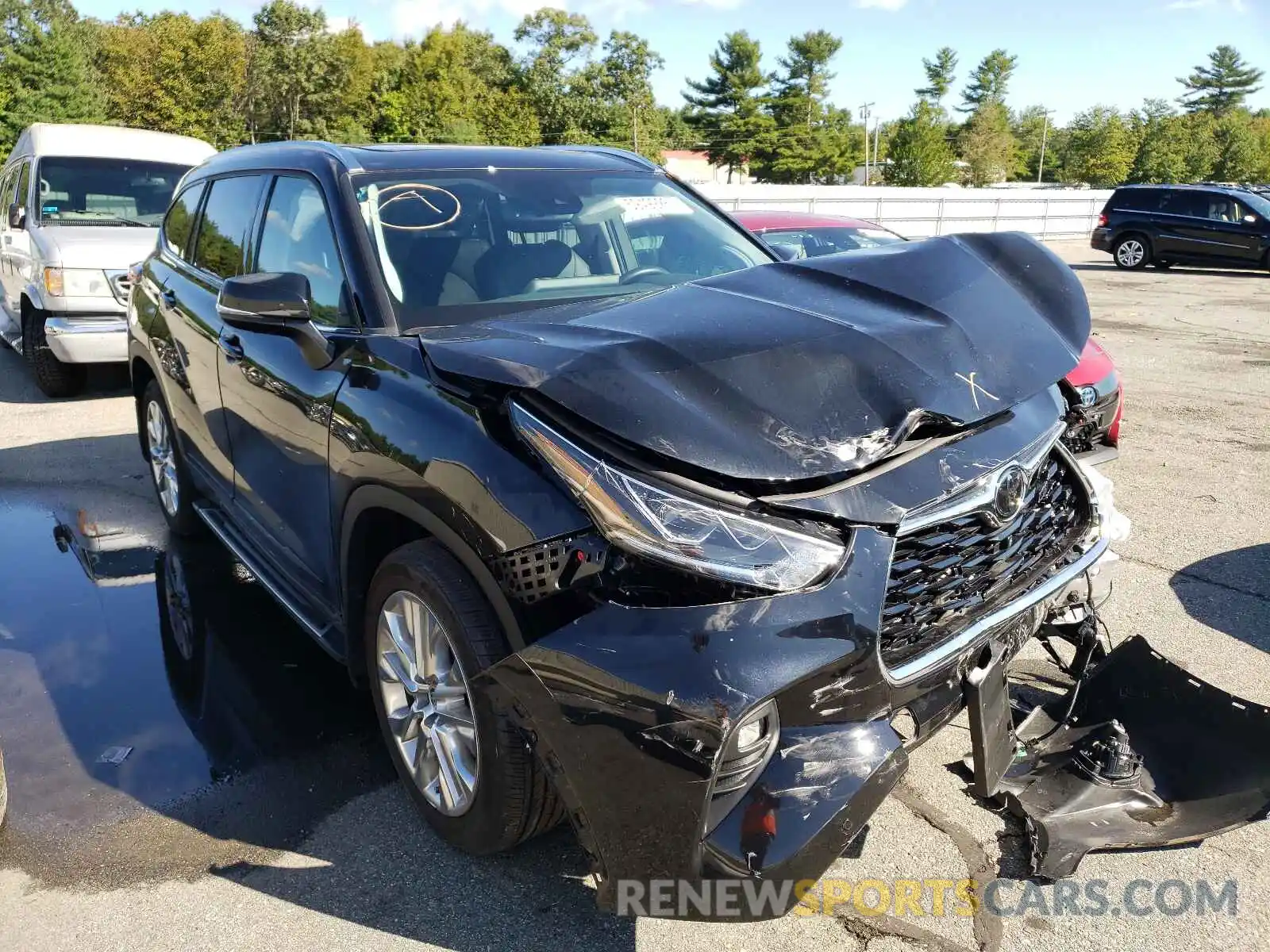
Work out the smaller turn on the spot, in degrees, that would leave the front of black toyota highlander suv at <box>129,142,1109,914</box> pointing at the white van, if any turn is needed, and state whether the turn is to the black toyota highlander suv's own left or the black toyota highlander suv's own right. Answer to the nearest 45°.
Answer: approximately 180°

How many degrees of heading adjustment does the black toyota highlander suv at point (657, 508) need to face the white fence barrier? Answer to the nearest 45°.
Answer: approximately 135° to its left

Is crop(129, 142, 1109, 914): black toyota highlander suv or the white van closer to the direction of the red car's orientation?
the black toyota highlander suv

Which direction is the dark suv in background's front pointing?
to the viewer's right

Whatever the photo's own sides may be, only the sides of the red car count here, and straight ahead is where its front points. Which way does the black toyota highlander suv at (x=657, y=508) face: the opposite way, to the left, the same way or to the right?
the same way

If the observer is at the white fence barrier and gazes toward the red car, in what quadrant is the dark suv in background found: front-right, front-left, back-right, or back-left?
front-left

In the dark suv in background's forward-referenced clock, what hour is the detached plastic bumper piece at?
The detached plastic bumper piece is roughly at 3 o'clock from the dark suv in background.

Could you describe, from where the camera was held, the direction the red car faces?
facing the viewer and to the right of the viewer

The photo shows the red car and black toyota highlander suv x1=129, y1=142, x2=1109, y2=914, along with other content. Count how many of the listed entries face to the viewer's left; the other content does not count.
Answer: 0

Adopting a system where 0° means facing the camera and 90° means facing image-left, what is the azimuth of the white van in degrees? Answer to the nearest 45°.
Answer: approximately 315°

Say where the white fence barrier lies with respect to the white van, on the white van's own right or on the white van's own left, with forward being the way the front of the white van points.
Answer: on the white van's own left

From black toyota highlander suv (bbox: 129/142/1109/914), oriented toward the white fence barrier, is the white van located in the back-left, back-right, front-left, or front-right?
front-left

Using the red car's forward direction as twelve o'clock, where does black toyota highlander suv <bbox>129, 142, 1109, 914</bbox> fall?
The black toyota highlander suv is roughly at 2 o'clock from the red car.
